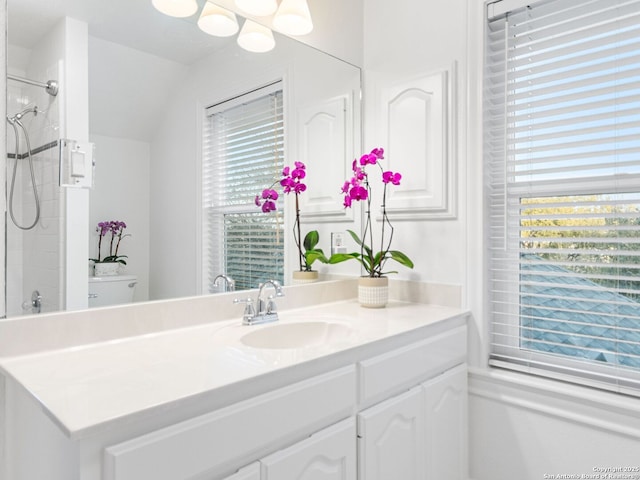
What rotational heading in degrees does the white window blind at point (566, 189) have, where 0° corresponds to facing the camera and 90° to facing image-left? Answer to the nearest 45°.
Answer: approximately 45°

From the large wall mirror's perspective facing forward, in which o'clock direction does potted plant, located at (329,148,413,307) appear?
The potted plant is roughly at 10 o'clock from the large wall mirror.

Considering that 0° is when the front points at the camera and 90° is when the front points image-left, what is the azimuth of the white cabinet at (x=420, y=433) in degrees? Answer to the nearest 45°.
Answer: approximately 315°

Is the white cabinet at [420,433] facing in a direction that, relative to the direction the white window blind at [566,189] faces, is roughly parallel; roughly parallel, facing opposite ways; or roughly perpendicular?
roughly perpendicular

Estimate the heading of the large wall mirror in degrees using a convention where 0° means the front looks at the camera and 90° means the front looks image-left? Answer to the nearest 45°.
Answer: approximately 315°
